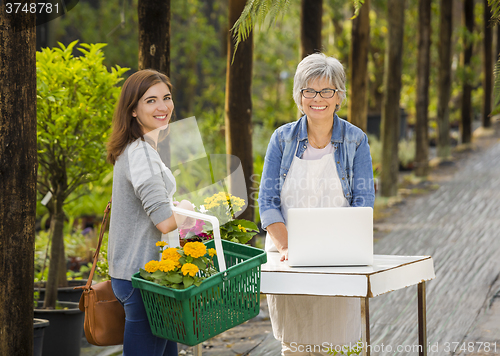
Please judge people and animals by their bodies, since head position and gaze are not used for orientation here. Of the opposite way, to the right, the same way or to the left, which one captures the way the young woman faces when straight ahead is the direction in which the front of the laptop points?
to the right

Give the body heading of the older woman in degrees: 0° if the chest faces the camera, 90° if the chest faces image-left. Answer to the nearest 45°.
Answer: approximately 0°

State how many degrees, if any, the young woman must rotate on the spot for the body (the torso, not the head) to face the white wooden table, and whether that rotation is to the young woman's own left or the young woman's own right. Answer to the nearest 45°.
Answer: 0° — they already face it

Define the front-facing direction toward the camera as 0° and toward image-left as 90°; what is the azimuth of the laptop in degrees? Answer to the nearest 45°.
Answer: approximately 180°

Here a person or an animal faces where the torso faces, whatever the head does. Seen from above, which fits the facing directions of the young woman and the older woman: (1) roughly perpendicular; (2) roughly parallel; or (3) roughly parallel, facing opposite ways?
roughly perpendicular

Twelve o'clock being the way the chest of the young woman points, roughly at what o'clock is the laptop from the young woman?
The laptop is roughly at 12 o'clock from the young woman.

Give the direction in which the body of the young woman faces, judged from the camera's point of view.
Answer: to the viewer's right
